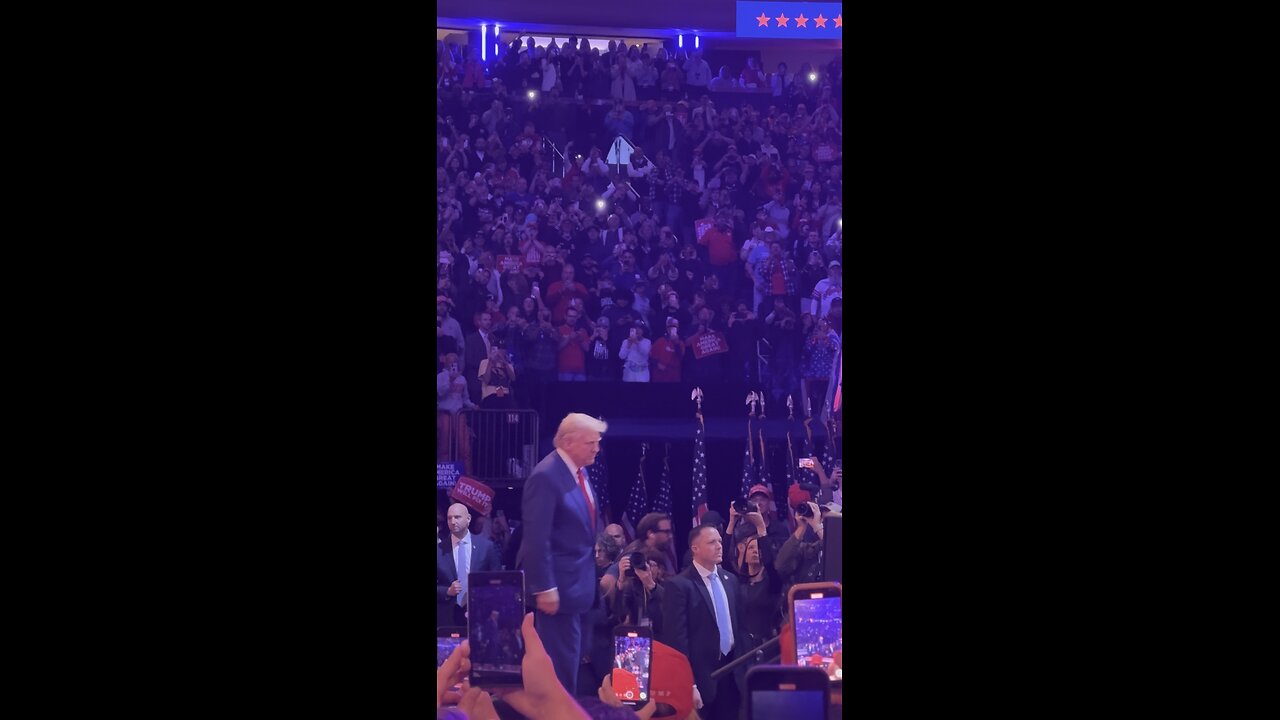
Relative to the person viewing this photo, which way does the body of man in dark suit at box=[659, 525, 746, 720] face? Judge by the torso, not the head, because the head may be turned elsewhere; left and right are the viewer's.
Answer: facing the viewer and to the right of the viewer

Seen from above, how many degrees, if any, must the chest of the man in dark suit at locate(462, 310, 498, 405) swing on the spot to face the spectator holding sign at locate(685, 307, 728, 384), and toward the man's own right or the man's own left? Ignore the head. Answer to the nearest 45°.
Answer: approximately 45° to the man's own left

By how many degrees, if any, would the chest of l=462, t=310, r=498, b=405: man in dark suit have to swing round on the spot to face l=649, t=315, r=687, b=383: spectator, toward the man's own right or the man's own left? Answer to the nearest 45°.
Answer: approximately 45° to the man's own left

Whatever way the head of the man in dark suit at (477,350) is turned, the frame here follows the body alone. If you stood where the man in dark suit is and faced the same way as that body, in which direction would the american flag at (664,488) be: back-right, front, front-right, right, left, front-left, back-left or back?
front-left

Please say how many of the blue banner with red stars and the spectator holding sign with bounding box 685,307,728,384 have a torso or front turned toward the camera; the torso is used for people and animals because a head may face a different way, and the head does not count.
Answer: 2

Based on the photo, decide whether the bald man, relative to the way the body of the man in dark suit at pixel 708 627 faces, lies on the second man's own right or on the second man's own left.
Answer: on the second man's own right

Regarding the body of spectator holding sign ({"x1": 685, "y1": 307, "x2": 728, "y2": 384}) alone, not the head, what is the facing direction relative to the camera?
toward the camera

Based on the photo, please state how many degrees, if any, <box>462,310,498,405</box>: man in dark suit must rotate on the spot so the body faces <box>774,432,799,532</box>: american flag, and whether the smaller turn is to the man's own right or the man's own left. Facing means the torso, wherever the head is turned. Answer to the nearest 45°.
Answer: approximately 45° to the man's own left

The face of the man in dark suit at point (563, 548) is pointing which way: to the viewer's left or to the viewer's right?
to the viewer's right

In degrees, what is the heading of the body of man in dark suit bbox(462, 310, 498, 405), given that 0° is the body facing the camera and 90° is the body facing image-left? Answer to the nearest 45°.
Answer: approximately 315°
